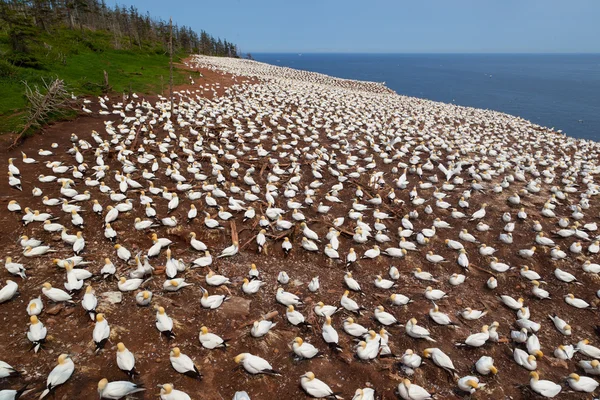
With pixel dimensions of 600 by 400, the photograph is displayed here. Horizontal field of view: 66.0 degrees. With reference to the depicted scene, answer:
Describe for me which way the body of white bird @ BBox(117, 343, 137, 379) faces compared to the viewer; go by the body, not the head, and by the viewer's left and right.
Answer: facing away from the viewer and to the left of the viewer

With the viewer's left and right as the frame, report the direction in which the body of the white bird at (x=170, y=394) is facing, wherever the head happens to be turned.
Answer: facing to the left of the viewer

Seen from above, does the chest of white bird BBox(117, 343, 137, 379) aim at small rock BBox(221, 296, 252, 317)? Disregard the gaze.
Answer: no

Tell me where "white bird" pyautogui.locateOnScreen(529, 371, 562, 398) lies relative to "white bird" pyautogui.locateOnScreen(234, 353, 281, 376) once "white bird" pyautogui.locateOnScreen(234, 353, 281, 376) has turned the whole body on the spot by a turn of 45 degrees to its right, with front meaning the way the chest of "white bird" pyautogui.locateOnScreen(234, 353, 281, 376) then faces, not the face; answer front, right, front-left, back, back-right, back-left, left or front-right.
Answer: back-right

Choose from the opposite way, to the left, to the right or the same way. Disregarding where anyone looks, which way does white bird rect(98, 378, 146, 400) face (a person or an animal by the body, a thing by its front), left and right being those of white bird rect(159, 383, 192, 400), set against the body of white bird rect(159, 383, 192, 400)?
the same way

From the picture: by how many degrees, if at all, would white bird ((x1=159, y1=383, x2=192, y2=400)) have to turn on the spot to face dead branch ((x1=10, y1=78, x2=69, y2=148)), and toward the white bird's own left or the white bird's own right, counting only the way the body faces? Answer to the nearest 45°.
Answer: approximately 90° to the white bird's own right

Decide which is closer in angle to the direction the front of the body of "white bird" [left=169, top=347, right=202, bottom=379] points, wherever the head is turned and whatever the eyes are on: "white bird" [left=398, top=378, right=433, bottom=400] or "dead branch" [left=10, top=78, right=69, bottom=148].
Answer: the dead branch

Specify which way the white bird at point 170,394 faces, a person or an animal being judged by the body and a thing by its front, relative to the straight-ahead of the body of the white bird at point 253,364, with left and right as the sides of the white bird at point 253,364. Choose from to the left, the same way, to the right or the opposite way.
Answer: the same way

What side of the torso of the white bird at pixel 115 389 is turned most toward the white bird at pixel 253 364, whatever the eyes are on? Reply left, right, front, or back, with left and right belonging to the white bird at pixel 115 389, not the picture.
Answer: back

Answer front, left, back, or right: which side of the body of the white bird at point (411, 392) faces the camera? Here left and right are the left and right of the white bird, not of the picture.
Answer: left

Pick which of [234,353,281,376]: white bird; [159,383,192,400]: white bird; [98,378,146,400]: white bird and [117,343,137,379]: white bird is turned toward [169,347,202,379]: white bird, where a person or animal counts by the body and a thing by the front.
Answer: [234,353,281,376]: white bird

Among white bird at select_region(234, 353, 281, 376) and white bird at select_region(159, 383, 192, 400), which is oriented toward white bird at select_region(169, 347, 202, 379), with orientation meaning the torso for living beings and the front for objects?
white bird at select_region(234, 353, 281, 376)

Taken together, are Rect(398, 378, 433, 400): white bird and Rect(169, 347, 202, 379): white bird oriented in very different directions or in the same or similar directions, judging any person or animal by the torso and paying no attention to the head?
same or similar directions

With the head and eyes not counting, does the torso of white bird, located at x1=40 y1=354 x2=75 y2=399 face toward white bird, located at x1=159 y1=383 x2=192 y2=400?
no

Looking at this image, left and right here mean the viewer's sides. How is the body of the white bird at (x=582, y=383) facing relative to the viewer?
facing to the left of the viewer

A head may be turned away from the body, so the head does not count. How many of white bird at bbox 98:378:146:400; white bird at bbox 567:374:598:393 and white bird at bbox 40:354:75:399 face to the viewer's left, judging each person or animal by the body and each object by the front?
2

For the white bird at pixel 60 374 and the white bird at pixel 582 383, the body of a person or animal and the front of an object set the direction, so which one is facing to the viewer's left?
the white bird at pixel 582 383
